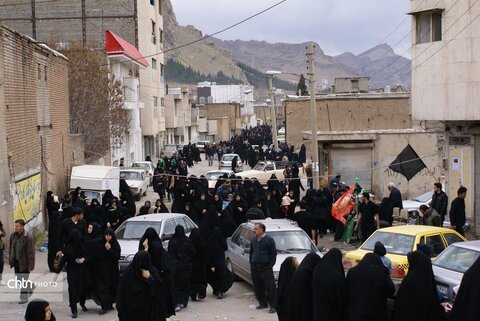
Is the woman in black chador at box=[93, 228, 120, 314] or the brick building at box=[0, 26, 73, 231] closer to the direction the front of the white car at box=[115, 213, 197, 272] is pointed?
the woman in black chador

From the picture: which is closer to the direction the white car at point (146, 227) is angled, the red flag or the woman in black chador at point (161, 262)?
the woman in black chador

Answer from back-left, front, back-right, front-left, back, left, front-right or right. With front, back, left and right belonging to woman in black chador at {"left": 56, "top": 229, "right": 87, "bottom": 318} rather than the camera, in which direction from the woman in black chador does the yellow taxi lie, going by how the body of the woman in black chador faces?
front-left

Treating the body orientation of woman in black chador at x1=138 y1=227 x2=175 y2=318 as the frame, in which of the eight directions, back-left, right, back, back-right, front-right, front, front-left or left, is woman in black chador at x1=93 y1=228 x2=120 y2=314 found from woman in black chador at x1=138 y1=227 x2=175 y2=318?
front-right

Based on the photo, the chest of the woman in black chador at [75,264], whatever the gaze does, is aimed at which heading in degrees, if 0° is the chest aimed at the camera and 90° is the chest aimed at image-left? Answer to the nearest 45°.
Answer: approximately 315°

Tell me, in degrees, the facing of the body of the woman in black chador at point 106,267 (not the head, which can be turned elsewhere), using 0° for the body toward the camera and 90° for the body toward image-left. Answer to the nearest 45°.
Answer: approximately 0°
